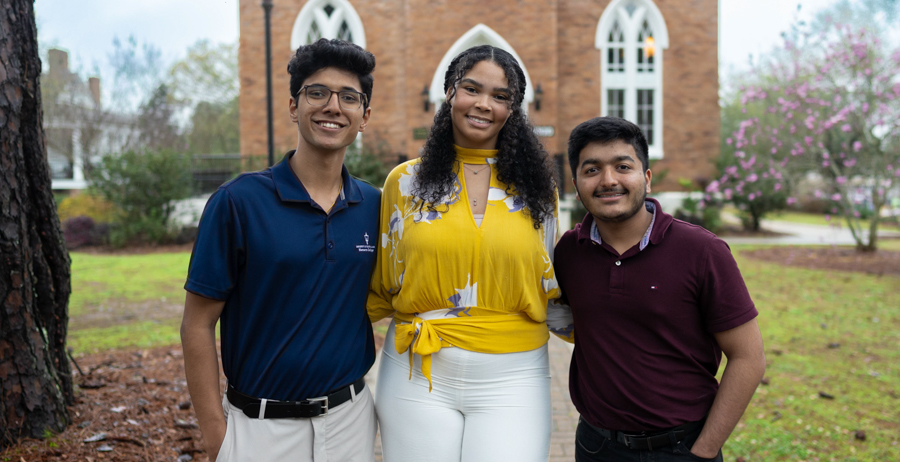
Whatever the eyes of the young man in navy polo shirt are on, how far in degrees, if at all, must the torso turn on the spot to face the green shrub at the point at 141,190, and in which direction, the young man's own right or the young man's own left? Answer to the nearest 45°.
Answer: approximately 135° to the young man's own left

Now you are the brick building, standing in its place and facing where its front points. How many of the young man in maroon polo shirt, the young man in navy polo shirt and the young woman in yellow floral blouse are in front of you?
3

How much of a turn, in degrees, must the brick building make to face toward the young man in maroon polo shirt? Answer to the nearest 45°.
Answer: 0° — it already faces them

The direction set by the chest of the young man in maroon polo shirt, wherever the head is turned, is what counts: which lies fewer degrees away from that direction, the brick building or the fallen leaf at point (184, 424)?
the fallen leaf

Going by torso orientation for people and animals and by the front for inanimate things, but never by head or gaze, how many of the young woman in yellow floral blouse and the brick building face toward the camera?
2

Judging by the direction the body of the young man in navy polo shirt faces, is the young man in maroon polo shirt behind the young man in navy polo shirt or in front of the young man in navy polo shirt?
in front

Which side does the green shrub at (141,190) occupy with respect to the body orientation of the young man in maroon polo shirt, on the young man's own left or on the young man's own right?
on the young man's own right

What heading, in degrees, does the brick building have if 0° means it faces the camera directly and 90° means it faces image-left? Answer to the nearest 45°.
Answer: approximately 0°

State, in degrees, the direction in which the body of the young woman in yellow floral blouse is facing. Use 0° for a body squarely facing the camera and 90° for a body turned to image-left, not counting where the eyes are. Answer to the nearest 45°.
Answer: approximately 0°

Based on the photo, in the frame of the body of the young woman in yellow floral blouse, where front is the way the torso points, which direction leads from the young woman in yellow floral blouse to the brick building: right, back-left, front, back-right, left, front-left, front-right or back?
back

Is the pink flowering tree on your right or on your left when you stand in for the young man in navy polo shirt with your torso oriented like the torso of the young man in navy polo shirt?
on your left

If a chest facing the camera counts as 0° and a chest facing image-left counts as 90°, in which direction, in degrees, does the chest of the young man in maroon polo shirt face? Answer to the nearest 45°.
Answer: approximately 45°
